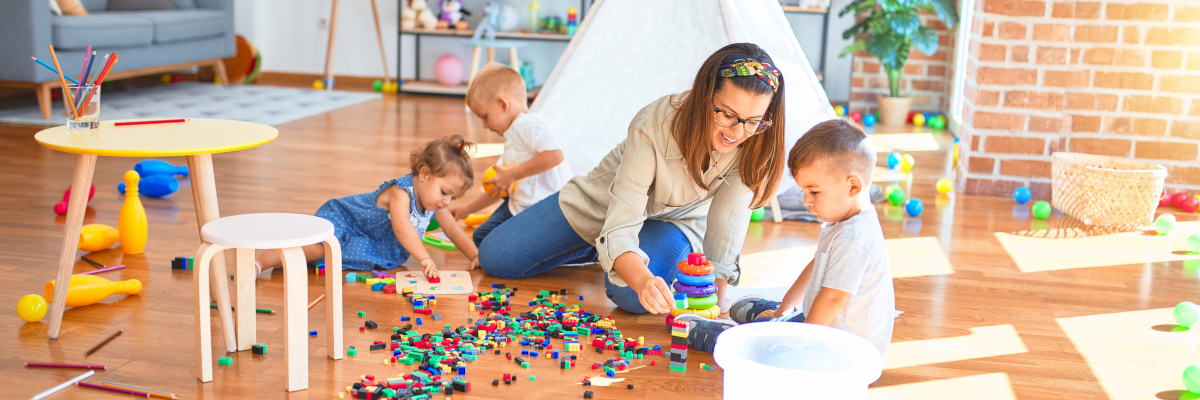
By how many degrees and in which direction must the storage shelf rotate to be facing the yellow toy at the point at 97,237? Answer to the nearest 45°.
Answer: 0° — it already faces it

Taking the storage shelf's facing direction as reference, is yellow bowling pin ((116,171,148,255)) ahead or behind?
ahead

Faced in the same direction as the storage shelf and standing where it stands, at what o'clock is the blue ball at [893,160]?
The blue ball is roughly at 11 o'clock from the storage shelf.

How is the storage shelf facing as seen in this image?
toward the camera

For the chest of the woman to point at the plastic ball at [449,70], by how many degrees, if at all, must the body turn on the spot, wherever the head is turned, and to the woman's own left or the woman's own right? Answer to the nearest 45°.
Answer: approximately 135° to the woman's own left

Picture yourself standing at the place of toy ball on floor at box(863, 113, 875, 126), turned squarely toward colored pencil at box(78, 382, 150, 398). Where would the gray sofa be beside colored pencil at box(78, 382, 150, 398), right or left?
right

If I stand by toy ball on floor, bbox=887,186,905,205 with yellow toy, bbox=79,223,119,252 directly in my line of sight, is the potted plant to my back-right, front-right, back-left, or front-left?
back-right

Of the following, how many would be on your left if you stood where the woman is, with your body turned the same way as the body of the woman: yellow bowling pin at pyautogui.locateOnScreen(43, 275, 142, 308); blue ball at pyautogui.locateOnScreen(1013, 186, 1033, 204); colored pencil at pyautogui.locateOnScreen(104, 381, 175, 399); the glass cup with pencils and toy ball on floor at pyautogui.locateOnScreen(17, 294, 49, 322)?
1

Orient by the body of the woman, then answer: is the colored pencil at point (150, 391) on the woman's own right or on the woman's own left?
on the woman's own right

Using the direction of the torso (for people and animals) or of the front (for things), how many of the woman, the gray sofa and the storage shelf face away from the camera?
0

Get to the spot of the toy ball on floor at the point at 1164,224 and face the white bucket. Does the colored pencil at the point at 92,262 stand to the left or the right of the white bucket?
right

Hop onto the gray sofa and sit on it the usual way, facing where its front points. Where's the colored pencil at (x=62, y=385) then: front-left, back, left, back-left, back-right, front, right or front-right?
front-right

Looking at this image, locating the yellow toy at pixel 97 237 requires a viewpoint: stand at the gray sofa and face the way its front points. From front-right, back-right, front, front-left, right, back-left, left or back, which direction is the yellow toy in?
front-right

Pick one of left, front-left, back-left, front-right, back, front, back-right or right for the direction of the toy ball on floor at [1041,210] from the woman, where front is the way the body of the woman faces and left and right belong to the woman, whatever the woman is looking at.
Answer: left
